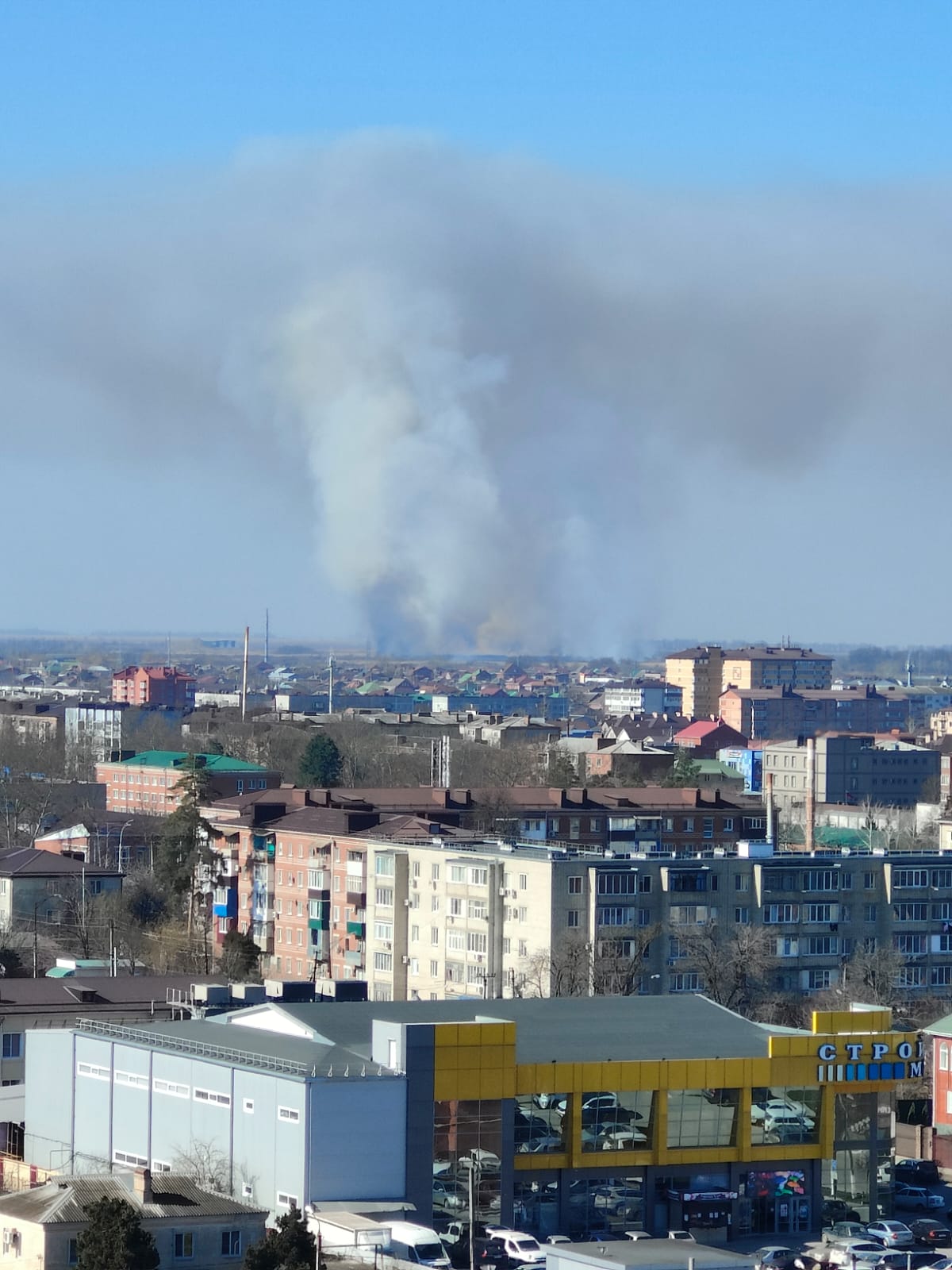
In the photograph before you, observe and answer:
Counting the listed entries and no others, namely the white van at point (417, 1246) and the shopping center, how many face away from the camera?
0

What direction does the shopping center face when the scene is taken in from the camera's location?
facing the viewer and to the right of the viewer

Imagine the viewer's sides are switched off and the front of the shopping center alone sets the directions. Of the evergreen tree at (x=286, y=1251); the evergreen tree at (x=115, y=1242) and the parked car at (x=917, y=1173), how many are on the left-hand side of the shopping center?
1

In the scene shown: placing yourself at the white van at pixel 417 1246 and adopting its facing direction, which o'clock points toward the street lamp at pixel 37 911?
The street lamp is roughly at 7 o'clock from the white van.

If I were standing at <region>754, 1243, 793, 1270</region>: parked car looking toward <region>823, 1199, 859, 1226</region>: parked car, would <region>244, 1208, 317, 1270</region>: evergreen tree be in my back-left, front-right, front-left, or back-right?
back-left

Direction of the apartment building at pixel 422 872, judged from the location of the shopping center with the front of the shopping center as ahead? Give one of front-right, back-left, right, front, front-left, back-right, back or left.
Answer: back-left

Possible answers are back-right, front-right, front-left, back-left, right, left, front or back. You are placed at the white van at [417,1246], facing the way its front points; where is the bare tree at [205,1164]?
back

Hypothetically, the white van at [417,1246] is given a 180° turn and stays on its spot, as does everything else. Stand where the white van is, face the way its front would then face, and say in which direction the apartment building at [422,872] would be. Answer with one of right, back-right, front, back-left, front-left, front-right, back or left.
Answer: front-right

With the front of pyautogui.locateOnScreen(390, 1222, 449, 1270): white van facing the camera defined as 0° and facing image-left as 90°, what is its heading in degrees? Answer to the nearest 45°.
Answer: approximately 315°
